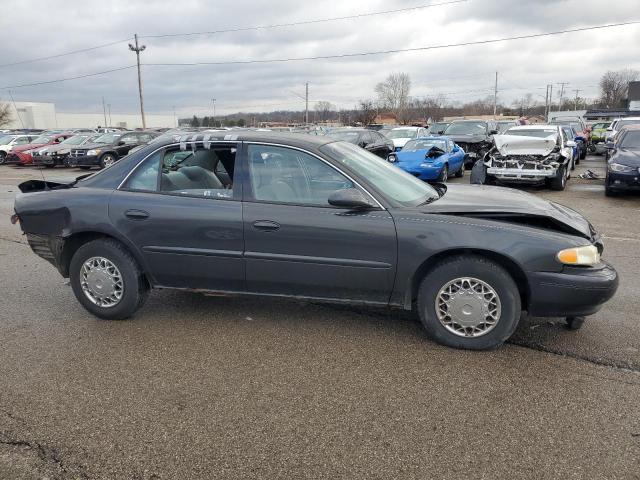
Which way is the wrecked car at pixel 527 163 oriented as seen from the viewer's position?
toward the camera

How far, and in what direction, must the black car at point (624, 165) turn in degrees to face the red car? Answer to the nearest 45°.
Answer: approximately 90° to its right

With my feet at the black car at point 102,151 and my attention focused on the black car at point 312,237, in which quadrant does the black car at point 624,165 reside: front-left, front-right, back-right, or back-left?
front-left

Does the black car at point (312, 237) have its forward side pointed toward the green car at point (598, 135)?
no

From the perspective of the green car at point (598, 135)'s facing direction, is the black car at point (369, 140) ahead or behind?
ahead

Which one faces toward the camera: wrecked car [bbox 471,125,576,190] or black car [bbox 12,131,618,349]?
the wrecked car

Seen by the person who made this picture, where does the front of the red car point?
facing the viewer and to the left of the viewer

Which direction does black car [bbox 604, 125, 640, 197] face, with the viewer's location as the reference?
facing the viewer

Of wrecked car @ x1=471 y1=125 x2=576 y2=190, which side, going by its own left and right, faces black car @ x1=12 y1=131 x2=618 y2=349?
front

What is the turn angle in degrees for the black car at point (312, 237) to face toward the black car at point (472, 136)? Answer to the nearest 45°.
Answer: approximately 90° to its left

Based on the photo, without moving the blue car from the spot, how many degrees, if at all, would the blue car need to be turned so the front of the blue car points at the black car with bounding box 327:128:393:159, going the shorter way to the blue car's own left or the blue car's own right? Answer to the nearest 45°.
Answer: approximately 90° to the blue car's own right

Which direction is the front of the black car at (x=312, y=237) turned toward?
to the viewer's right

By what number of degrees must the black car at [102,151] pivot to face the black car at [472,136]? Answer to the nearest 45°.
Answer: approximately 90° to its left

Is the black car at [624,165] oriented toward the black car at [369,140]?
no

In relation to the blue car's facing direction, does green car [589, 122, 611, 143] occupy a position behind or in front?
behind

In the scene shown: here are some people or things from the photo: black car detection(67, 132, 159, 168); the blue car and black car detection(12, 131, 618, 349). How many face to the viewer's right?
1

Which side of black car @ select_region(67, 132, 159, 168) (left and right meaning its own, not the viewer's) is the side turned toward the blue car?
left

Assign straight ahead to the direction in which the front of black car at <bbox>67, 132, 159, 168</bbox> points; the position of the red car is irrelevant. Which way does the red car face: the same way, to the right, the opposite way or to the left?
the same way

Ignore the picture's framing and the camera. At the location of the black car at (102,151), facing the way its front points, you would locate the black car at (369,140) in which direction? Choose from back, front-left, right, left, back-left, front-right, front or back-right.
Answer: left

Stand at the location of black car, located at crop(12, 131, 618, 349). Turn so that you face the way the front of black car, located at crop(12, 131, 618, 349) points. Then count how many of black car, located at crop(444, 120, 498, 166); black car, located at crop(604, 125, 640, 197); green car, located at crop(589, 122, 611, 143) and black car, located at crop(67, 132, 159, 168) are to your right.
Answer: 0
